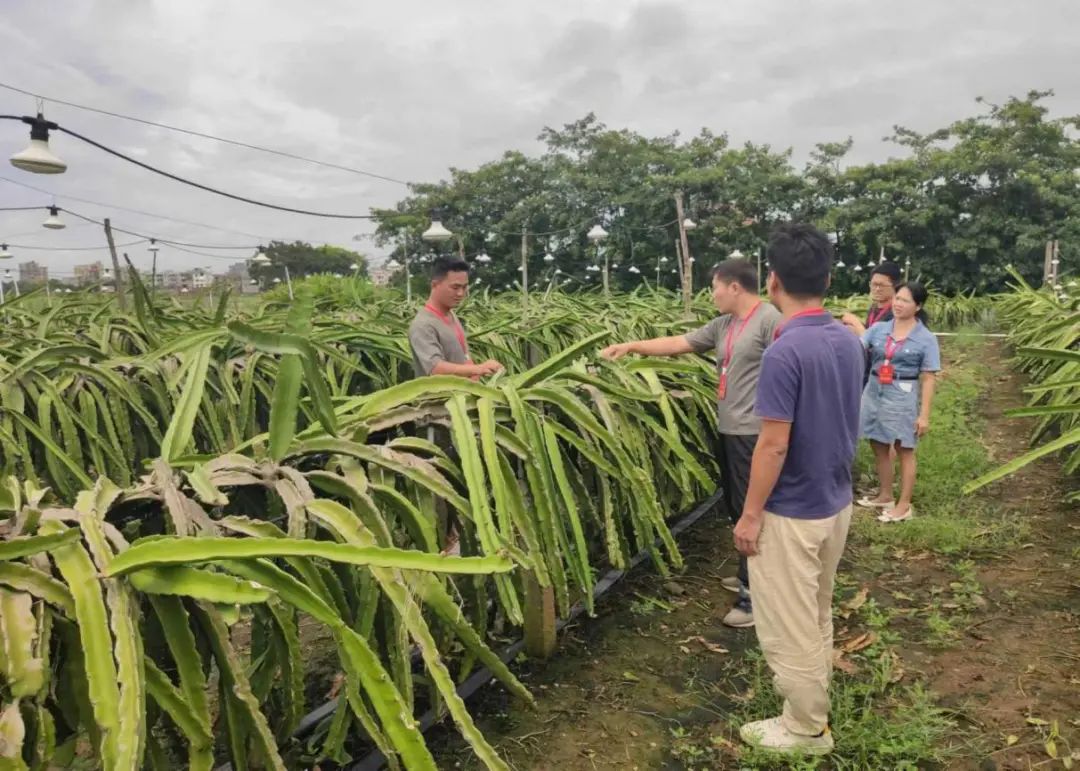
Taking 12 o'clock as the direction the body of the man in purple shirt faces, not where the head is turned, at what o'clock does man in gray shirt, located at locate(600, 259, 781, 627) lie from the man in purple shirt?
The man in gray shirt is roughly at 1 o'clock from the man in purple shirt.

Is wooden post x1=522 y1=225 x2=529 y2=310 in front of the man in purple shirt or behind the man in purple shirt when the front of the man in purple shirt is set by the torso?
in front

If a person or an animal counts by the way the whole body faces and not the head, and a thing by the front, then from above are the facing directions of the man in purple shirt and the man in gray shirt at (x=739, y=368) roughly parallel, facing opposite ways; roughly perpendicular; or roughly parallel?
roughly perpendicular

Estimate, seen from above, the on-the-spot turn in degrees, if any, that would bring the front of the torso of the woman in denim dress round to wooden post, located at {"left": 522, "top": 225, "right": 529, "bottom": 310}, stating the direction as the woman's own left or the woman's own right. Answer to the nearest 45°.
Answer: approximately 90° to the woman's own right

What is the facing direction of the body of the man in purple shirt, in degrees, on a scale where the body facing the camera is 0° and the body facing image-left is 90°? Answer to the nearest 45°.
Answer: approximately 135°

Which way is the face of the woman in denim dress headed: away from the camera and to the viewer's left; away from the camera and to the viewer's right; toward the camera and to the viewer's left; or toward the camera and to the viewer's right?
toward the camera and to the viewer's left

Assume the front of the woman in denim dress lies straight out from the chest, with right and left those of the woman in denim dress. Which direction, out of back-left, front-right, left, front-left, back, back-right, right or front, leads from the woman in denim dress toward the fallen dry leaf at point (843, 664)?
front-left

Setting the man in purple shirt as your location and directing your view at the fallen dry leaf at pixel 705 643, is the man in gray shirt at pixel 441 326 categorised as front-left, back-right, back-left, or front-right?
front-left

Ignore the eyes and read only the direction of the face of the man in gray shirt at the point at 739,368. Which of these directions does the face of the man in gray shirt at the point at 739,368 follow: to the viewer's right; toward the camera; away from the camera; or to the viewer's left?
to the viewer's left

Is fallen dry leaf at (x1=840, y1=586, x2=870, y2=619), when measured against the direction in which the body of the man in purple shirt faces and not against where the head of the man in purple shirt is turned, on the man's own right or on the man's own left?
on the man's own right

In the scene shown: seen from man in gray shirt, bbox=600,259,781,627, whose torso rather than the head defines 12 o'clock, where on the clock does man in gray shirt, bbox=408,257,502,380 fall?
man in gray shirt, bbox=408,257,502,380 is roughly at 2 o'clock from man in gray shirt, bbox=600,259,781,627.

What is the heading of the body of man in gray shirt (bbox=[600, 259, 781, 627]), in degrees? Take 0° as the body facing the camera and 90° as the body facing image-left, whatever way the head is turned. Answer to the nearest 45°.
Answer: approximately 45°
